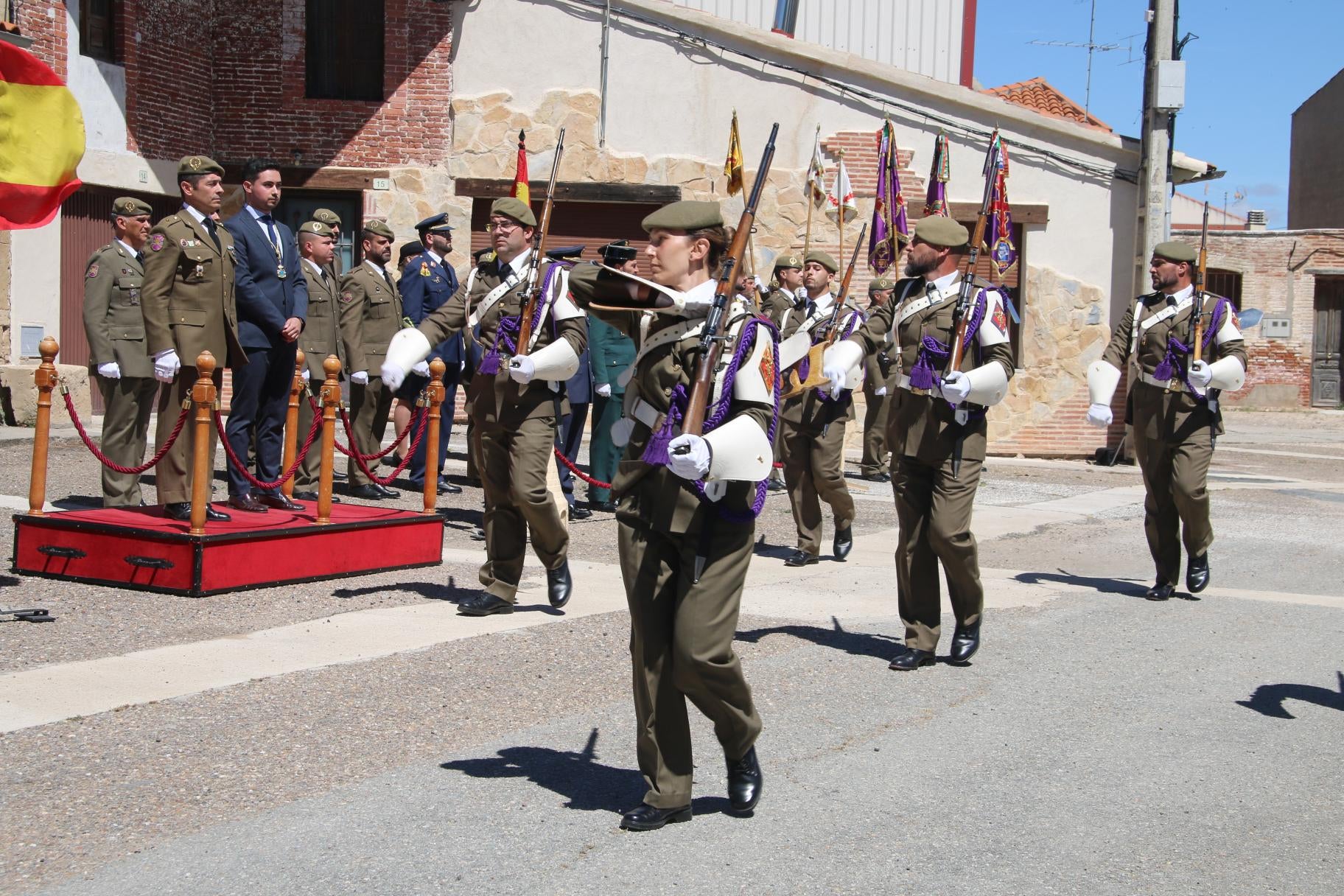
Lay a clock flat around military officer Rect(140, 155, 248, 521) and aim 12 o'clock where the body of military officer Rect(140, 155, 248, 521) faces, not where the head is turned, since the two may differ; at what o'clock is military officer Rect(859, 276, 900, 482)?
military officer Rect(859, 276, 900, 482) is roughly at 9 o'clock from military officer Rect(140, 155, 248, 521).

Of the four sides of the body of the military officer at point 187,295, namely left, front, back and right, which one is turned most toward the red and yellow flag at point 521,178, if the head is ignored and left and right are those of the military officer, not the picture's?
left

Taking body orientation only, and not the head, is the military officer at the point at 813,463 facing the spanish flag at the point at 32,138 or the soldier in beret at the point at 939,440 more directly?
the spanish flag

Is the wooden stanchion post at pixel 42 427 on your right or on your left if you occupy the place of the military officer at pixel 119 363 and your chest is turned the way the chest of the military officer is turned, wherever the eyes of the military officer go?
on your right

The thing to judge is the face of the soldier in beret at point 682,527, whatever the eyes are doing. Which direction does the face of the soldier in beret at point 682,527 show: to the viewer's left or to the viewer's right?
to the viewer's left

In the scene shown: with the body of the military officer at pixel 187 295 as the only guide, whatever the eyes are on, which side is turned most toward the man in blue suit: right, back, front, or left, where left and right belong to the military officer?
left

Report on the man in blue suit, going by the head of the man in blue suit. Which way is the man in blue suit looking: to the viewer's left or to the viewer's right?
to the viewer's right
